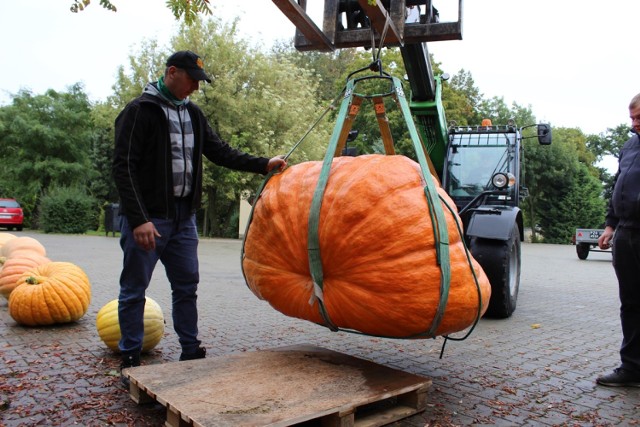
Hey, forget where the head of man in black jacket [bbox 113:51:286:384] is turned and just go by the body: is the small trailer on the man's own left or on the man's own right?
on the man's own left

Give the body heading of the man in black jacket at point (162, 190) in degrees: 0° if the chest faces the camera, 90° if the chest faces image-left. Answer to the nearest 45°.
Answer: approximately 315°

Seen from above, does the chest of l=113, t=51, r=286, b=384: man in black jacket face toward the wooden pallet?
yes

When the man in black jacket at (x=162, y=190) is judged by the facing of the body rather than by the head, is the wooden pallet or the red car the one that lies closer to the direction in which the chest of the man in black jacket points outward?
the wooden pallet

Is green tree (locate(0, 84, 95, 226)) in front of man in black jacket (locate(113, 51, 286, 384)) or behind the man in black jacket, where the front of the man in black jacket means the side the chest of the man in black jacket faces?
behind

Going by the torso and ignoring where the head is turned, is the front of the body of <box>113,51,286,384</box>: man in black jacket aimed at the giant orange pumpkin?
yes

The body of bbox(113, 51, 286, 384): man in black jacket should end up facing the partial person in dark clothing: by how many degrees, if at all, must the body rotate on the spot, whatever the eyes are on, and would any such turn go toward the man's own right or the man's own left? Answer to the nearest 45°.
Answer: approximately 45° to the man's own left

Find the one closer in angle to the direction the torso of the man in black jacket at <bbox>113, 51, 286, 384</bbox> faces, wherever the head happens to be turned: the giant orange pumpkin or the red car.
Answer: the giant orange pumpkin

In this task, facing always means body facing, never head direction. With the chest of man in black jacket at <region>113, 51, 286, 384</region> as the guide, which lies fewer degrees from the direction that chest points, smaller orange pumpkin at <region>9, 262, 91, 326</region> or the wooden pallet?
the wooden pallet

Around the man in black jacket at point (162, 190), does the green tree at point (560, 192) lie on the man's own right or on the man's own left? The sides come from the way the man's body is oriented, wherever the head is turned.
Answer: on the man's own left

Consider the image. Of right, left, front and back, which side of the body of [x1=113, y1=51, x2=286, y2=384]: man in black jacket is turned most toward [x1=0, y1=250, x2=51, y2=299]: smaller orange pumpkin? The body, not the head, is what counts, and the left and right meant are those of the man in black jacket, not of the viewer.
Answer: back
